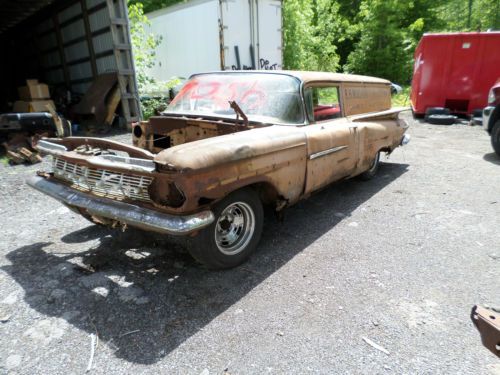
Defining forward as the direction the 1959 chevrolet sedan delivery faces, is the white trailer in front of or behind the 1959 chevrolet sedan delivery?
behind

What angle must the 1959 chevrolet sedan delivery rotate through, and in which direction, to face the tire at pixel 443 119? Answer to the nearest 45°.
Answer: approximately 180°

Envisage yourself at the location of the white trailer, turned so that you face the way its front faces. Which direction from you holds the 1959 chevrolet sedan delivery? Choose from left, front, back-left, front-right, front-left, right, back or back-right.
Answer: back-left

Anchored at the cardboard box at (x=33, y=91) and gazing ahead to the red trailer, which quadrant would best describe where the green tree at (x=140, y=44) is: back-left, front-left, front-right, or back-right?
front-left

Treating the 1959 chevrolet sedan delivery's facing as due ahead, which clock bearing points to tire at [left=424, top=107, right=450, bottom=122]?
The tire is roughly at 6 o'clock from the 1959 chevrolet sedan delivery.

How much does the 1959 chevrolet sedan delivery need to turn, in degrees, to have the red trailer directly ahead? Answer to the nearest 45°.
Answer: approximately 180°

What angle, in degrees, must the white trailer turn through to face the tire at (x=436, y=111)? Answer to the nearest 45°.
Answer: approximately 135° to its right

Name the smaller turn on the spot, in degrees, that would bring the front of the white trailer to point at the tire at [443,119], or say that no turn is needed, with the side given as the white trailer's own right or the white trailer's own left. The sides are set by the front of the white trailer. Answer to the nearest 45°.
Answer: approximately 135° to the white trailer's own right

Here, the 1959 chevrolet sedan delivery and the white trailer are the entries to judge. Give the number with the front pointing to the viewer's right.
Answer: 0

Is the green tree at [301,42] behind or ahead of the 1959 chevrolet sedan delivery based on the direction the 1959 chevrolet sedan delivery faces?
behind

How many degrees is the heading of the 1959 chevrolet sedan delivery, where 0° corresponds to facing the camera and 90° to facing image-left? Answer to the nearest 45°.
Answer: approximately 45°

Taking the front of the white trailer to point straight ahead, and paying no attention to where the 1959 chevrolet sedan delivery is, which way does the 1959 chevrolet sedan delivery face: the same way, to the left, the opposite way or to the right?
to the left

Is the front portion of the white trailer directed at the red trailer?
no

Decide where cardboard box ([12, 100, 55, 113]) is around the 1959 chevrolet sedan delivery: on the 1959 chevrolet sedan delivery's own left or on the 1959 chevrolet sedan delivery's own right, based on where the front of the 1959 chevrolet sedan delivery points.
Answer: on the 1959 chevrolet sedan delivery's own right

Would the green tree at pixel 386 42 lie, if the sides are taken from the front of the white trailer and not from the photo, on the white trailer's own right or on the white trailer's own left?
on the white trailer's own right

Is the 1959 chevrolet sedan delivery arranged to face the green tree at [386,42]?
no
